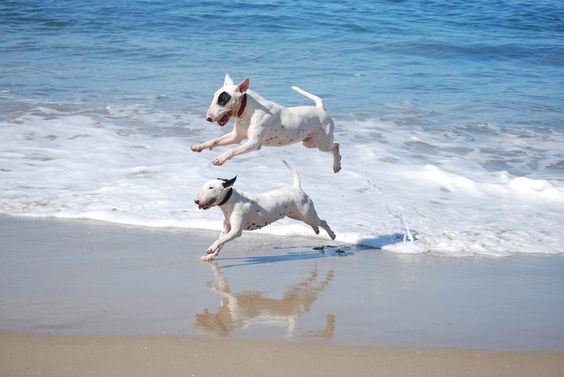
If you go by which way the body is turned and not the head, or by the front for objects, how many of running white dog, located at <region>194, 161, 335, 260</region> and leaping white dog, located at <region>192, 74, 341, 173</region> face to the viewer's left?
2

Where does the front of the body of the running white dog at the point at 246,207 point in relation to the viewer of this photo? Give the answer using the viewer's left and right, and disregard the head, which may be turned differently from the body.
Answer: facing to the left of the viewer

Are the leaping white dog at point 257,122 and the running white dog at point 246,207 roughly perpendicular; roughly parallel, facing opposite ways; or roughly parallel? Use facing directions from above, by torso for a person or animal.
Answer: roughly parallel

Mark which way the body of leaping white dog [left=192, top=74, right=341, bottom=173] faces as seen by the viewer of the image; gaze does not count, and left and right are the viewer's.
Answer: facing to the left of the viewer
